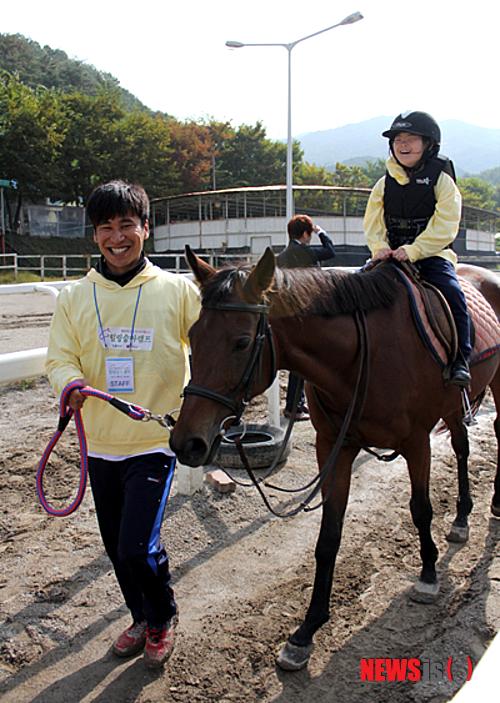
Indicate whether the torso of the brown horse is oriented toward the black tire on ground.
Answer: no

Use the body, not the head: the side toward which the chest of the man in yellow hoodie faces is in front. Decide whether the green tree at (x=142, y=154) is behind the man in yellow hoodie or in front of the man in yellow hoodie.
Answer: behind

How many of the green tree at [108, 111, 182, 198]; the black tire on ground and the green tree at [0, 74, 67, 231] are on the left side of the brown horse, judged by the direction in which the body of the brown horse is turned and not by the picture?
0

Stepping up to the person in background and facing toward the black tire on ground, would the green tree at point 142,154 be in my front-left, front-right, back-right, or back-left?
back-right

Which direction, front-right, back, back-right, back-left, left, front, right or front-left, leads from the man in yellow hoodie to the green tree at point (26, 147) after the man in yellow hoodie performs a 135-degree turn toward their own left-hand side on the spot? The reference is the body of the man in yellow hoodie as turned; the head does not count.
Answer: front-left

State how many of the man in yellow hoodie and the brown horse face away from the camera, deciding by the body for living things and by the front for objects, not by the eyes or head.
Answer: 0

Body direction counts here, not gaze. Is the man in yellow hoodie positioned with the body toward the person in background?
no

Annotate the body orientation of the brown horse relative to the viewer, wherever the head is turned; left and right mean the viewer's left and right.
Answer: facing the viewer and to the left of the viewer

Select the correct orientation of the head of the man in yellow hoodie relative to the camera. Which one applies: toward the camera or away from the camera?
toward the camera

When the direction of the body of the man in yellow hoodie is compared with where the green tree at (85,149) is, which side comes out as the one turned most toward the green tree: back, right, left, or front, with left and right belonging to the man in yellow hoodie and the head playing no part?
back

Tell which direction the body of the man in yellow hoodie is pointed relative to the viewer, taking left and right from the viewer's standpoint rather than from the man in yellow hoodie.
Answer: facing the viewer
